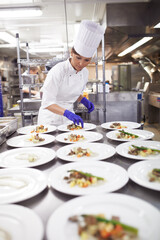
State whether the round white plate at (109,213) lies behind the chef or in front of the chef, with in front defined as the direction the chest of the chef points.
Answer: in front

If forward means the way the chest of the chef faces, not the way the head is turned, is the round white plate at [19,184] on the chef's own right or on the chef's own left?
on the chef's own right

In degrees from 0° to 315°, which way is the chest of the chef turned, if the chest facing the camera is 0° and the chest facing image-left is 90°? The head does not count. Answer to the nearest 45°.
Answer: approximately 315°

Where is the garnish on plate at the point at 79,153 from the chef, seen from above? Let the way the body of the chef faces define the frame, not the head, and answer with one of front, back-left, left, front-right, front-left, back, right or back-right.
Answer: front-right

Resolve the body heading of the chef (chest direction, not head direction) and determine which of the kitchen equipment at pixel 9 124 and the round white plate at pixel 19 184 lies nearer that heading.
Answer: the round white plate

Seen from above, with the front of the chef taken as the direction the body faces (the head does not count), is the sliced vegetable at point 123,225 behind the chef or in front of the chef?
in front

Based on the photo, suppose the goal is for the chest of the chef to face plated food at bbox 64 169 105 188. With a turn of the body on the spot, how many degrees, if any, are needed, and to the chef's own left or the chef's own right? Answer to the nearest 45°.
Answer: approximately 45° to the chef's own right

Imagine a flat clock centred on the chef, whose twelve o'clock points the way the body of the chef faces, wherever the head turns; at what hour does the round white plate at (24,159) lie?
The round white plate is roughly at 2 o'clock from the chef.

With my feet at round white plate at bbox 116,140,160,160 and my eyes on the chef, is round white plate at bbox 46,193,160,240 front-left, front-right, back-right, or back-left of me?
back-left

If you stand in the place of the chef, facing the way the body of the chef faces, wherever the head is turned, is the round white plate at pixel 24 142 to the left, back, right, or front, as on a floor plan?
right

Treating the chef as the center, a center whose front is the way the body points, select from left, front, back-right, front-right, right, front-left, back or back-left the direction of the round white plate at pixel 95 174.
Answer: front-right

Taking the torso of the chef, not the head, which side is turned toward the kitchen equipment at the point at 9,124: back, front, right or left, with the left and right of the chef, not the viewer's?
right
